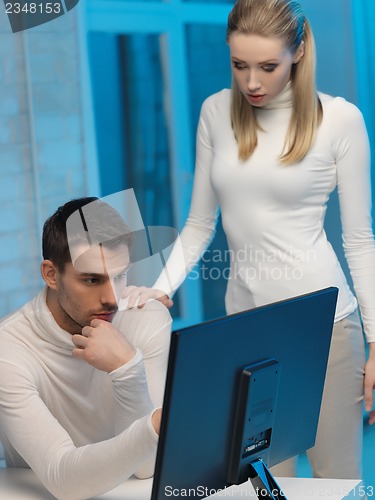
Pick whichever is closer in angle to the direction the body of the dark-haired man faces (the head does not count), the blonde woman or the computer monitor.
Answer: the computer monitor

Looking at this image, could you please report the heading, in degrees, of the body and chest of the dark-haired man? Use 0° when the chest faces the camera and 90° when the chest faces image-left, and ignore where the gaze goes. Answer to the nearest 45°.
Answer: approximately 315°

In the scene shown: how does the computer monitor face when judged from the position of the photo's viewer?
facing away from the viewer and to the left of the viewer

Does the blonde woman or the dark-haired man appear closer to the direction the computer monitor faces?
the dark-haired man

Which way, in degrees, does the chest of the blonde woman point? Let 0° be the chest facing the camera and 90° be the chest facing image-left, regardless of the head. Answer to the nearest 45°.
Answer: approximately 45°

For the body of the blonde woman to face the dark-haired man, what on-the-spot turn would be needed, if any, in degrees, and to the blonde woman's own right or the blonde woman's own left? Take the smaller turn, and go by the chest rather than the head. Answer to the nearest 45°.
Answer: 0° — they already face them

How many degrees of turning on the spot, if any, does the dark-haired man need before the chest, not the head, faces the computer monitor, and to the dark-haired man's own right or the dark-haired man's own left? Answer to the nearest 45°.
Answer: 0° — they already face it

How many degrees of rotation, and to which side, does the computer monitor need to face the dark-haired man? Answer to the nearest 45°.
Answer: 0° — it already faces them

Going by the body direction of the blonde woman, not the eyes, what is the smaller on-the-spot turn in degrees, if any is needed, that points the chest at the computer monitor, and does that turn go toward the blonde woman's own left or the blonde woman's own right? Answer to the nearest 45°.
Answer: approximately 45° to the blonde woman's own left

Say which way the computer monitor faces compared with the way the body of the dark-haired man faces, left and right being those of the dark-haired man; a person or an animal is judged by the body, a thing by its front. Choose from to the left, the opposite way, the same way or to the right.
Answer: the opposite way

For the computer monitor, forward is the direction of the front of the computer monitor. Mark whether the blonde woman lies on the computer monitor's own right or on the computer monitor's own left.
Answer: on the computer monitor's own right
